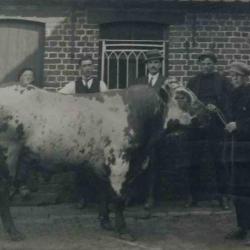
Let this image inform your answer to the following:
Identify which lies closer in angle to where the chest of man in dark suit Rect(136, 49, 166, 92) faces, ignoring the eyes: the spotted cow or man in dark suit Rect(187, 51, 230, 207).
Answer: the spotted cow

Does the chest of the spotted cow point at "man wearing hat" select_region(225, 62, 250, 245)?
yes

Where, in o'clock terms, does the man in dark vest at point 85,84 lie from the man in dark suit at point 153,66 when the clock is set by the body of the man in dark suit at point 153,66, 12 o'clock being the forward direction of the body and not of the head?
the man in dark vest at point 85,84 is roughly at 3 o'clock from the man in dark suit at point 153,66.

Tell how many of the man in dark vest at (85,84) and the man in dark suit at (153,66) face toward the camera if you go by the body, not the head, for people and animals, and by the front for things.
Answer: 2

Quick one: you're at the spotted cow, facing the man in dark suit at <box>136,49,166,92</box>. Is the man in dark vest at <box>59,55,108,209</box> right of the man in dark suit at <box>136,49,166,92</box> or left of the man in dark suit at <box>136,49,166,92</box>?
left

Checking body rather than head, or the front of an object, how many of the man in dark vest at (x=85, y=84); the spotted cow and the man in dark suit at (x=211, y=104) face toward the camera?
2

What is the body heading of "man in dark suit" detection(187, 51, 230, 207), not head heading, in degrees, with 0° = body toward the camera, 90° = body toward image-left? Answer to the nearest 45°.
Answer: approximately 0°

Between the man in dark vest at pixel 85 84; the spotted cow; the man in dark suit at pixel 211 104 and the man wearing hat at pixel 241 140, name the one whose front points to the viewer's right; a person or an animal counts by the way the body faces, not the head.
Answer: the spotted cow

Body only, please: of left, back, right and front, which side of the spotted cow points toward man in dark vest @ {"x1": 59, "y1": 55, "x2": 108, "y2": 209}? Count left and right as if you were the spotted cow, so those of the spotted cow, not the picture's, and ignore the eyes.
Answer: left

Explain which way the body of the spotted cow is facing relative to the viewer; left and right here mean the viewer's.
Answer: facing to the right of the viewer
